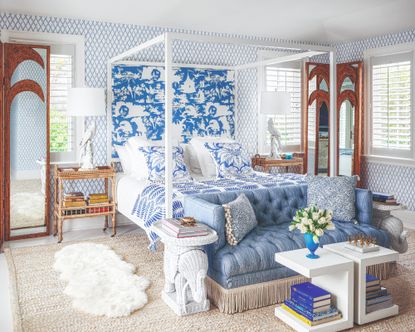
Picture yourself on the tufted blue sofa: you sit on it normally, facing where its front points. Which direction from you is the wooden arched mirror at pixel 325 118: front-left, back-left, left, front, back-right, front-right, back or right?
back-left

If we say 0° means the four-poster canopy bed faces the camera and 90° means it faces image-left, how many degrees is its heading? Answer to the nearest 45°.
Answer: approximately 315°

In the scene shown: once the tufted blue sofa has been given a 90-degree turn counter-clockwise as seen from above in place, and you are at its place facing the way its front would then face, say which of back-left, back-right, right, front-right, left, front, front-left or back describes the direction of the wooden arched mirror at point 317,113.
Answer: front-left

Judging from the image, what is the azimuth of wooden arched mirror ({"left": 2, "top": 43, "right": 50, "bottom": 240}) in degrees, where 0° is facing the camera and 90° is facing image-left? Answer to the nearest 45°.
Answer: approximately 315°

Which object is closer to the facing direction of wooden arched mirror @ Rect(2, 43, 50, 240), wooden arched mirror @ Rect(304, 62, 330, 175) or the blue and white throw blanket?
the blue and white throw blanket
